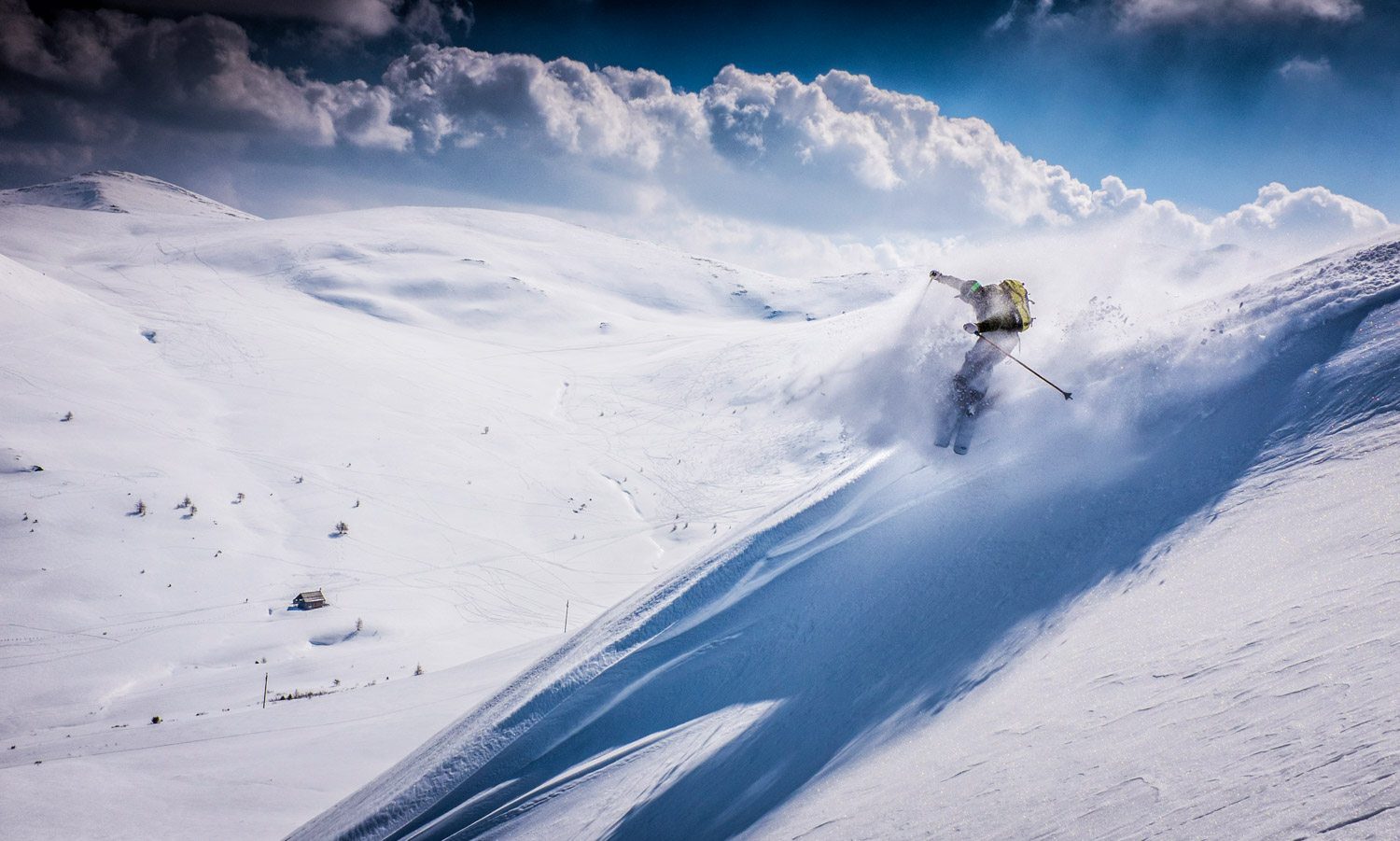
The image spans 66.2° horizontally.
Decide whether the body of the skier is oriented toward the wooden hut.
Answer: no
